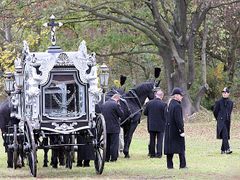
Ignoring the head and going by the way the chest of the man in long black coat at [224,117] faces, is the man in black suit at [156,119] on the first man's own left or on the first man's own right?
on the first man's own right

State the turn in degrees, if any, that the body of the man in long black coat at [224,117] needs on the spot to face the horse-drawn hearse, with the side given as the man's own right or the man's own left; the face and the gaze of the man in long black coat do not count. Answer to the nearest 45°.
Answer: approximately 45° to the man's own right

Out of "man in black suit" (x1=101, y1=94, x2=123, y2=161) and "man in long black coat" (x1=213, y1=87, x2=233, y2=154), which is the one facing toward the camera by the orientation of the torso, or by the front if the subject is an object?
"man in long black coat" (x1=213, y1=87, x2=233, y2=154)

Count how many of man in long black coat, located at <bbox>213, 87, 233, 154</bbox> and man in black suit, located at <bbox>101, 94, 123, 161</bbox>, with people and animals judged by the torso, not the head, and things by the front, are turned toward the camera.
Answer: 1

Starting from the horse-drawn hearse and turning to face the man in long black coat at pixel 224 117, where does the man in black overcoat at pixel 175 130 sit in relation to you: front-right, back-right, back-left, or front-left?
front-right

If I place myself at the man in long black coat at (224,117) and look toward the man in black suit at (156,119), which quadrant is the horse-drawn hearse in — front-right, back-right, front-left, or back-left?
front-left
